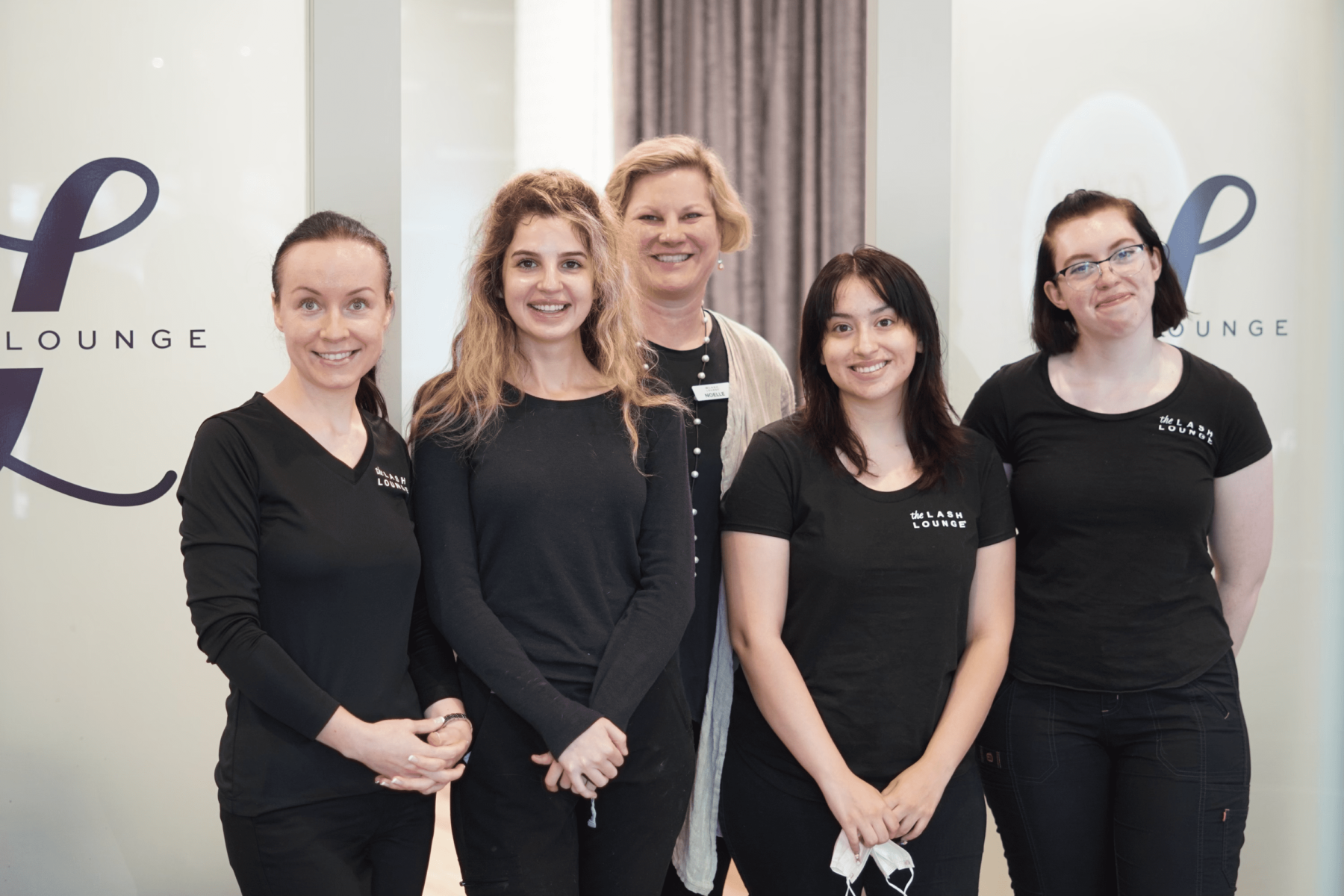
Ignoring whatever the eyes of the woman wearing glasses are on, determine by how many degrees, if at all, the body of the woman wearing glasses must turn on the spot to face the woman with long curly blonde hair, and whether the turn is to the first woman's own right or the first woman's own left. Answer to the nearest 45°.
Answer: approximately 45° to the first woman's own right

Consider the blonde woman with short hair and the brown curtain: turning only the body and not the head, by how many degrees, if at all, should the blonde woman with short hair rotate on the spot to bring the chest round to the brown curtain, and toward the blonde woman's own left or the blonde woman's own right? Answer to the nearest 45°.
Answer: approximately 180°

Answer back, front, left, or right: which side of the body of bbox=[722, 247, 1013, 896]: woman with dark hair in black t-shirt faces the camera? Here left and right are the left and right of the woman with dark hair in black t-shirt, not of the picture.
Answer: front

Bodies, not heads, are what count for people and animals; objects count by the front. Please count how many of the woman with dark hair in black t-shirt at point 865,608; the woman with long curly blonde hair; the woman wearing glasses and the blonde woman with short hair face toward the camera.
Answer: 4

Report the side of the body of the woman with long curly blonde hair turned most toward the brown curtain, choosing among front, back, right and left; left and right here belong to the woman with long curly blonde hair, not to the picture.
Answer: back

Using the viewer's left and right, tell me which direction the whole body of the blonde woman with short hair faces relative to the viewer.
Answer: facing the viewer

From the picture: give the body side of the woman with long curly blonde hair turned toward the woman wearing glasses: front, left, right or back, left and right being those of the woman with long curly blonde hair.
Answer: left

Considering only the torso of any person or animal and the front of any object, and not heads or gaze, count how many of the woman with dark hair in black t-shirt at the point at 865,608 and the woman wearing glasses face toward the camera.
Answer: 2

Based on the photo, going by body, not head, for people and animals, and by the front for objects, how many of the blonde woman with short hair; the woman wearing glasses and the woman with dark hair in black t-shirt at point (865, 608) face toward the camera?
3

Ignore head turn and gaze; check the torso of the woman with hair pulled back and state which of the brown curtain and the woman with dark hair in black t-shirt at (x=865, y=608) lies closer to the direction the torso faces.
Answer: the woman with dark hair in black t-shirt
